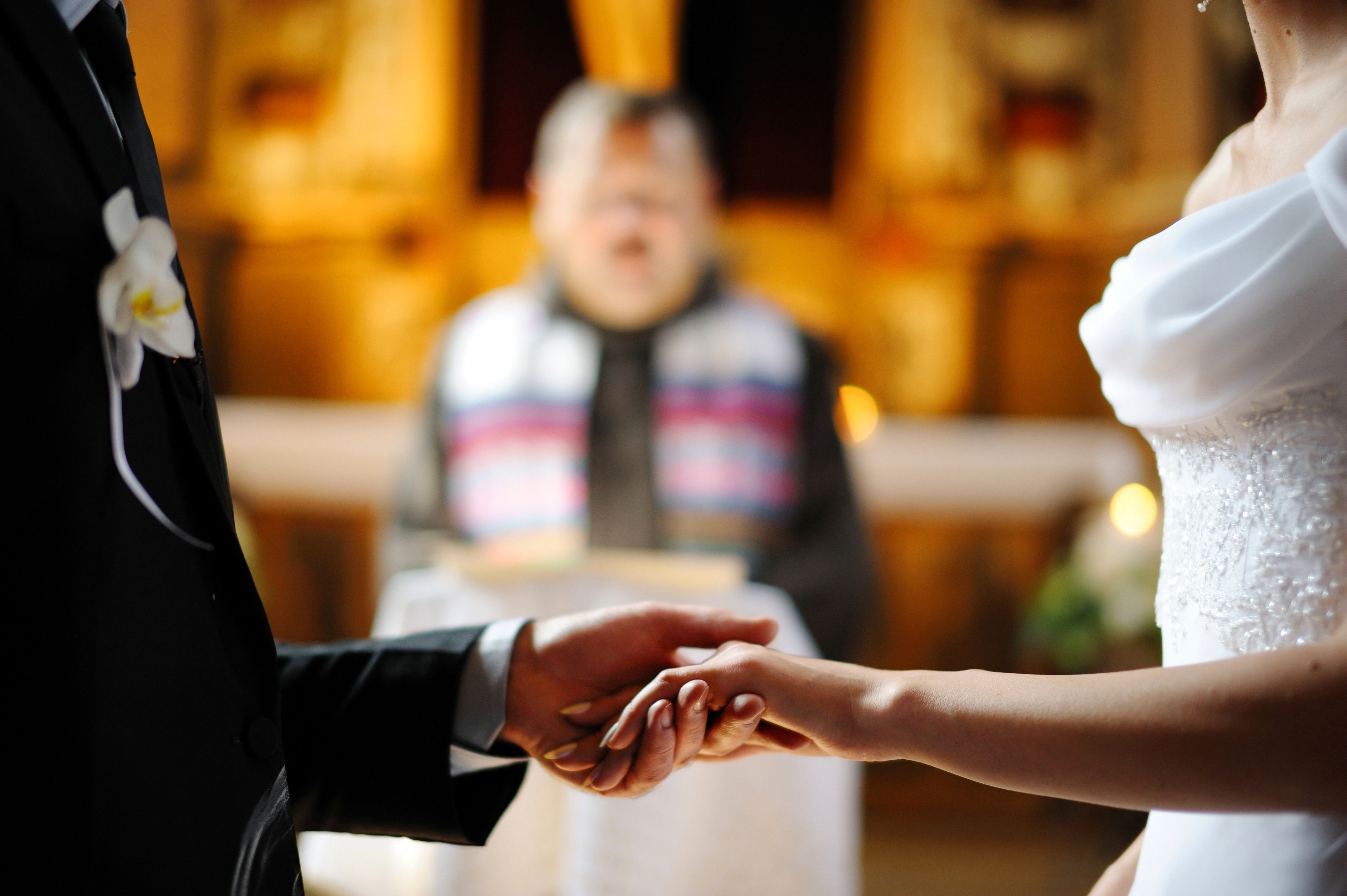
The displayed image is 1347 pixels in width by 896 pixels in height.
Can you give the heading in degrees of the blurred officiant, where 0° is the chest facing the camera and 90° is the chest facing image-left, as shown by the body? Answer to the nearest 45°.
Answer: approximately 0°

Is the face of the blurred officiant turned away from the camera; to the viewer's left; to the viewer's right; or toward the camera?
toward the camera

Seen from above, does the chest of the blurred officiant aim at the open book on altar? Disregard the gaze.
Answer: yes
